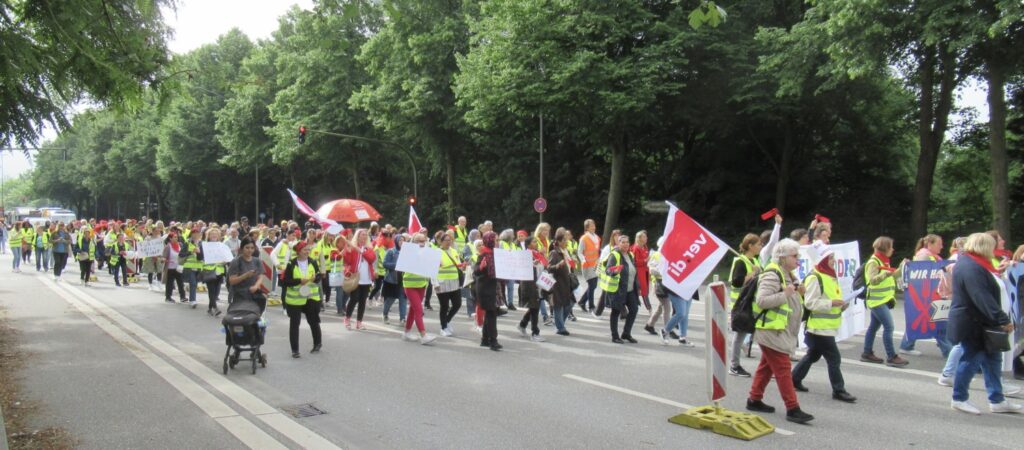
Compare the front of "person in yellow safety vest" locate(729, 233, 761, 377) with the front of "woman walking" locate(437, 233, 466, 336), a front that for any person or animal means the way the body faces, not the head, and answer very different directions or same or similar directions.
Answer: same or similar directions

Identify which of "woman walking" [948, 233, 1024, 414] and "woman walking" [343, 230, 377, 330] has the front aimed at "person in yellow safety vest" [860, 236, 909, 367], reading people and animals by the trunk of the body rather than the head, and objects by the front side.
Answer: "woman walking" [343, 230, 377, 330]

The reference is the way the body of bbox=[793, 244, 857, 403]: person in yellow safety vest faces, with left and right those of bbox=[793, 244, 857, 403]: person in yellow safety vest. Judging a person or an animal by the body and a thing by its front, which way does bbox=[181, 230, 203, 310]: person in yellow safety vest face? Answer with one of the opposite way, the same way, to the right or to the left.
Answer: the same way

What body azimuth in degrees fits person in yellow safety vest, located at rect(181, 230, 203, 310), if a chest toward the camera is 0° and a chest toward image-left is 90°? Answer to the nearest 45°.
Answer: approximately 315°

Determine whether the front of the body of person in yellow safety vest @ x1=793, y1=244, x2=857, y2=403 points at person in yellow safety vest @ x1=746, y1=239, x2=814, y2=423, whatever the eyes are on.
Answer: no

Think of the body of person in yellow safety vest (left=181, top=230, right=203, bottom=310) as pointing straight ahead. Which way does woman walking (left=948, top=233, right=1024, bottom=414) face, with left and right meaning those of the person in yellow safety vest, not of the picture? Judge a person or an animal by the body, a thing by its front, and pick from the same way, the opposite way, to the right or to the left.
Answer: the same way

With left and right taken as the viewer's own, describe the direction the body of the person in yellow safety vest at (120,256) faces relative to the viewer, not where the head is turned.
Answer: facing the viewer and to the right of the viewer

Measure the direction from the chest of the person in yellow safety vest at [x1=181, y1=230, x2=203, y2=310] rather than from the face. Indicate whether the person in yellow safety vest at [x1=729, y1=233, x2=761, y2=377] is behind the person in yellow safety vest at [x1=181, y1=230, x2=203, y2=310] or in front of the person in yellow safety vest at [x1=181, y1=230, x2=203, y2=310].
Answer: in front

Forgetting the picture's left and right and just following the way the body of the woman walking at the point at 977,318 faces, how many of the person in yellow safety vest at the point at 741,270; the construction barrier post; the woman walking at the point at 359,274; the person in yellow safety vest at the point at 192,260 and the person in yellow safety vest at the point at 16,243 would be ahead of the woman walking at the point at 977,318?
0

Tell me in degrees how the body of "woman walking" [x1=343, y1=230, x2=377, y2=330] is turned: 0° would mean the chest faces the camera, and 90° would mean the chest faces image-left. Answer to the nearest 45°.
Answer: approximately 315°

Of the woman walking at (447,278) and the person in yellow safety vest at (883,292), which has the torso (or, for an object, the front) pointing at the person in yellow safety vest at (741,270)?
the woman walking

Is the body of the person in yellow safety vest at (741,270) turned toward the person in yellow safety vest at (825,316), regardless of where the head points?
no

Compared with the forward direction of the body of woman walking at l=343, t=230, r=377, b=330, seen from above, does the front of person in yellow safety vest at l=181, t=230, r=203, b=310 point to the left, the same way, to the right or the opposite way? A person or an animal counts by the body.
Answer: the same way

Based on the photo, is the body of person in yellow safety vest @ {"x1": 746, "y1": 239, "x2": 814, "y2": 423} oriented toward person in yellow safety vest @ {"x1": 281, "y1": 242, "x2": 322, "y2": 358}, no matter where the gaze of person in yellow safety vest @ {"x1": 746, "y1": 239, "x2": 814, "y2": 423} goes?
no

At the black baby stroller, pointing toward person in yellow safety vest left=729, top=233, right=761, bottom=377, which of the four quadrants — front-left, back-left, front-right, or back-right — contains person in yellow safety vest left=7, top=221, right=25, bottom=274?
back-left

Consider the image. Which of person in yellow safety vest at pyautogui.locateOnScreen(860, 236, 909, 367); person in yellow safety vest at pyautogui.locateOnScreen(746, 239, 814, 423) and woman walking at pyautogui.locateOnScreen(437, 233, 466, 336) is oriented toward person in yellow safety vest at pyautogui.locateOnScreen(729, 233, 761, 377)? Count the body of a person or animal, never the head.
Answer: the woman walking

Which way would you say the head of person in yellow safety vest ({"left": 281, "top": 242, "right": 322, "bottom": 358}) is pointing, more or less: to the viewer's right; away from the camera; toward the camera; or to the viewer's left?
toward the camera
